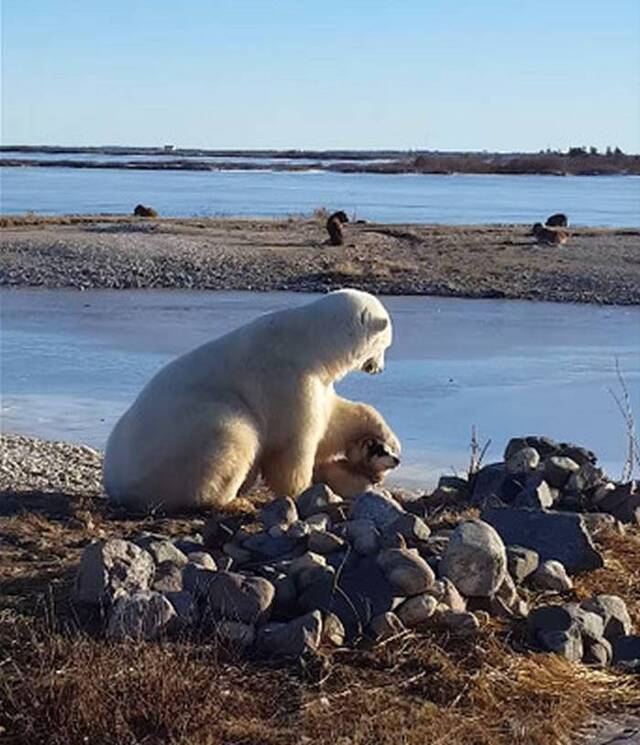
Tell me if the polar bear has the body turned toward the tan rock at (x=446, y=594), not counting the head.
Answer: no

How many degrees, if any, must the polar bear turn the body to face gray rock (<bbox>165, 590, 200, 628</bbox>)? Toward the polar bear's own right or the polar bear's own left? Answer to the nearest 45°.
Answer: approximately 90° to the polar bear's own right

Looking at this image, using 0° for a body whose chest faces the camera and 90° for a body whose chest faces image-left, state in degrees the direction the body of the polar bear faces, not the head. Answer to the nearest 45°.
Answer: approximately 270°
